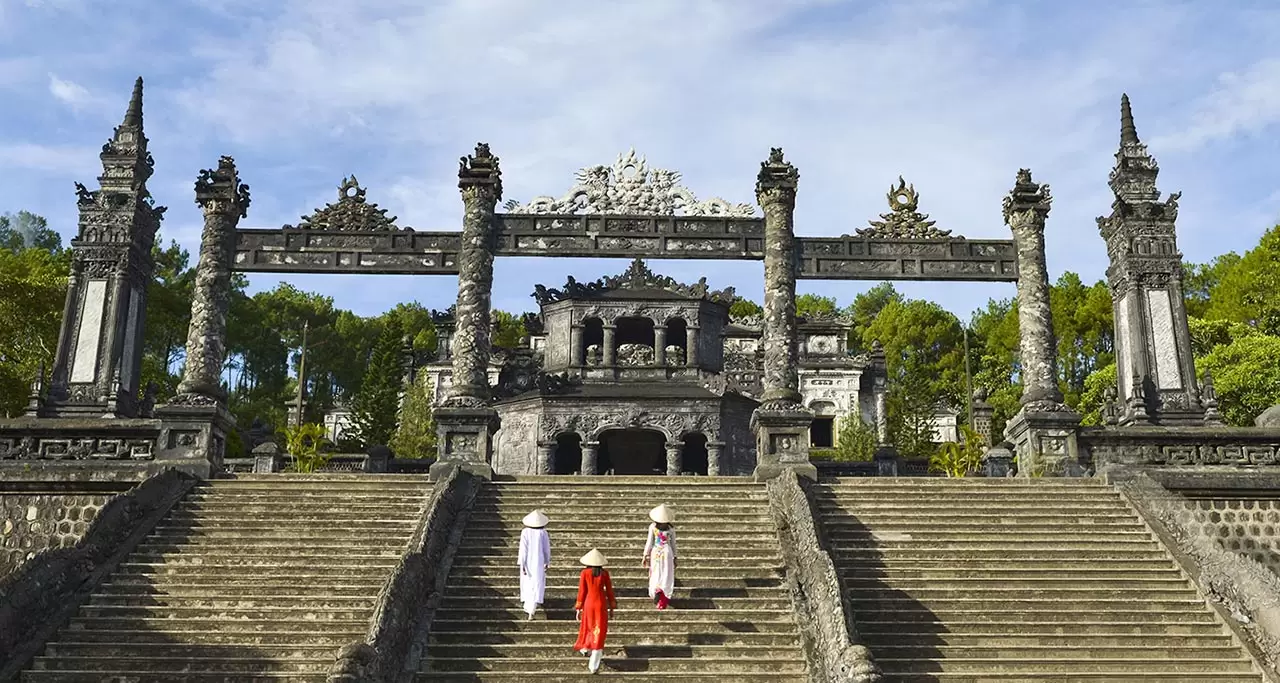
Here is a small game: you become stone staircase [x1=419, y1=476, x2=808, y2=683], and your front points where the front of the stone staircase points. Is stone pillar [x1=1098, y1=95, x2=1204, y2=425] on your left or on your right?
on your left

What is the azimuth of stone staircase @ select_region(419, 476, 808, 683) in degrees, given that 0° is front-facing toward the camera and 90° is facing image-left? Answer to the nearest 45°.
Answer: approximately 0°

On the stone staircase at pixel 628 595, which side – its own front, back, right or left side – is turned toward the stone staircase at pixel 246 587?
right

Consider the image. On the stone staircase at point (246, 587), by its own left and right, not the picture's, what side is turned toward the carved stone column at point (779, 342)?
left

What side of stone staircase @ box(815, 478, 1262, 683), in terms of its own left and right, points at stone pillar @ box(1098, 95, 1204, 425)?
back

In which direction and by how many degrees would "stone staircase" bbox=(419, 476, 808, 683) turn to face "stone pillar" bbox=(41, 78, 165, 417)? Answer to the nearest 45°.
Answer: approximately 135° to its right

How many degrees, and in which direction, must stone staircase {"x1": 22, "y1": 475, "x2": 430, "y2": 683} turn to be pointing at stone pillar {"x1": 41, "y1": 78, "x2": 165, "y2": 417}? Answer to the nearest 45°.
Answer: approximately 180°

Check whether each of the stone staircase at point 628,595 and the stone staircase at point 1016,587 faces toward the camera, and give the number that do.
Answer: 2

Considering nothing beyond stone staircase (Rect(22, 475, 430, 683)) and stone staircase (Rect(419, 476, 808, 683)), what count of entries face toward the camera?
2

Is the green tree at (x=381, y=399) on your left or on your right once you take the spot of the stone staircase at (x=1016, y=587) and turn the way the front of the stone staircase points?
on your right
